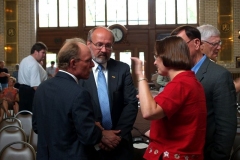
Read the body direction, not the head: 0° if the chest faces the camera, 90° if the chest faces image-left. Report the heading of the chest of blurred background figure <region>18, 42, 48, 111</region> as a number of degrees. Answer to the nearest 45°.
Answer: approximately 270°

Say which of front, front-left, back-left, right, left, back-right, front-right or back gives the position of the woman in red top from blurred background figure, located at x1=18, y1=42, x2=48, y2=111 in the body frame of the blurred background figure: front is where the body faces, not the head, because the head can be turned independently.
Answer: right

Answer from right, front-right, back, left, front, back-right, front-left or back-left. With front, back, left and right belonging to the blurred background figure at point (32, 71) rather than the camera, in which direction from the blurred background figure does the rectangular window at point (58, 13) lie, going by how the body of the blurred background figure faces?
left

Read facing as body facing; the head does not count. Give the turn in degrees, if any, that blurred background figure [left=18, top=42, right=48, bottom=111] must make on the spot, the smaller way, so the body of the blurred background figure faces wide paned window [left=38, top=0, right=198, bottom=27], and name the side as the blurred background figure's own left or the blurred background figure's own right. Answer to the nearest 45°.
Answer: approximately 90° to the blurred background figure's own left

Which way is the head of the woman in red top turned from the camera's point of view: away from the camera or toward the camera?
away from the camera

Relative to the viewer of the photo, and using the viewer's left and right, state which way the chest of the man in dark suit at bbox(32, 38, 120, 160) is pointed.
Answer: facing away from the viewer and to the right of the viewer

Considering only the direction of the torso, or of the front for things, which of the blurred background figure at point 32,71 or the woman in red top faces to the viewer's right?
the blurred background figure

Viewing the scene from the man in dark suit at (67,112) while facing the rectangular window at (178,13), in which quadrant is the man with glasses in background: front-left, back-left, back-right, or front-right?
front-right

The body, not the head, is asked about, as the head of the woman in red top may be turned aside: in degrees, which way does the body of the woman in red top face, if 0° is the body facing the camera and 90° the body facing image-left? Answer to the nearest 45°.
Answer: approximately 135°

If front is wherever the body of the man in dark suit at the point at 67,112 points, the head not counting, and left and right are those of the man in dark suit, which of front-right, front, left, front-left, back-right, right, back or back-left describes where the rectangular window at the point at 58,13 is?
front-left
